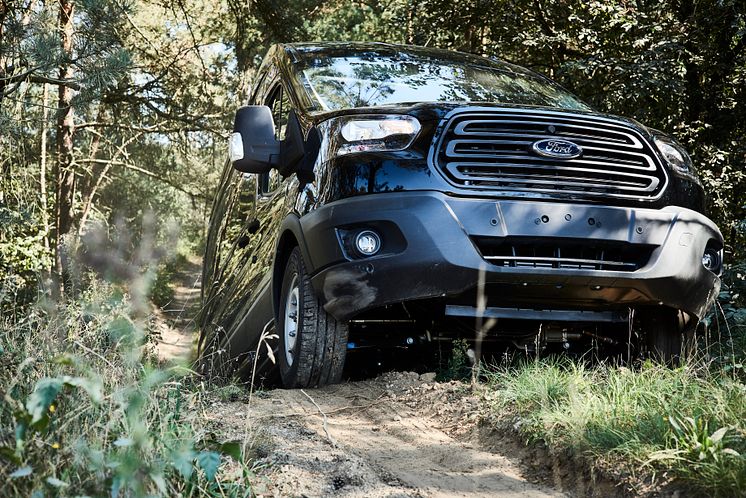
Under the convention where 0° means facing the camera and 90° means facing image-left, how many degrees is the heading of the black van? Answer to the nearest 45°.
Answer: approximately 315°
